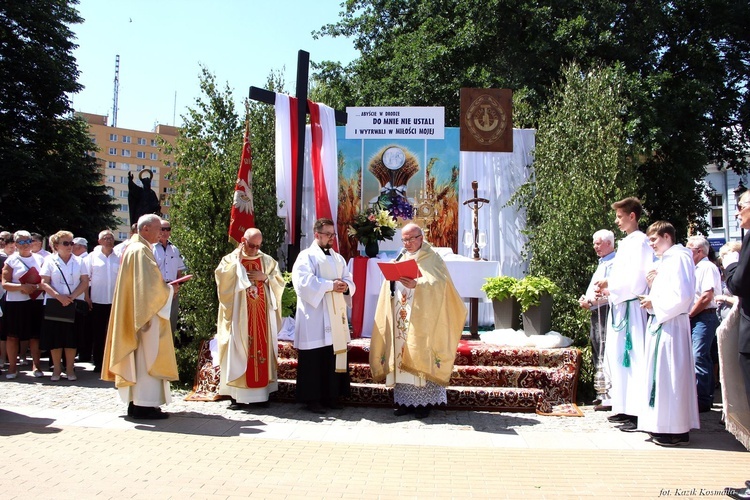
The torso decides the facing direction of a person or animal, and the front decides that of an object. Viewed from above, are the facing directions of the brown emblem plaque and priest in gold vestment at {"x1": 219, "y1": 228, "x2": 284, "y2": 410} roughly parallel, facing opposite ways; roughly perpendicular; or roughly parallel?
roughly parallel

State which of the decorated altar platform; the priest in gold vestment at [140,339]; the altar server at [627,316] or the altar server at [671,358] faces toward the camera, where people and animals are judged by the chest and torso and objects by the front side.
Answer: the decorated altar platform

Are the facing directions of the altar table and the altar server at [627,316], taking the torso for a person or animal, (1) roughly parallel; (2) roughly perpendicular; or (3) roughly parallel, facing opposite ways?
roughly perpendicular

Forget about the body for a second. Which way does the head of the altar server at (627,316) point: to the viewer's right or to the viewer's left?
to the viewer's left

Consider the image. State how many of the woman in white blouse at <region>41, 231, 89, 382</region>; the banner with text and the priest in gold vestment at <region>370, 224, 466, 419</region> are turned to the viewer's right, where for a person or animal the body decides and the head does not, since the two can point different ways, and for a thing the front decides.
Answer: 0

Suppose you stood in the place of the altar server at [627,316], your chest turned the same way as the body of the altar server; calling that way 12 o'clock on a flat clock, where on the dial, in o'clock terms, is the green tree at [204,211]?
The green tree is roughly at 12 o'clock from the altar server.

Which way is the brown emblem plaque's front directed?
toward the camera

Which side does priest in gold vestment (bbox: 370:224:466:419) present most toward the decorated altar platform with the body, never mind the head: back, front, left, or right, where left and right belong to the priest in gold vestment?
back

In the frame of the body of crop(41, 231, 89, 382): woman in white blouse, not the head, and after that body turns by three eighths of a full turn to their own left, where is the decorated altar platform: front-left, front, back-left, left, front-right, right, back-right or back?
right

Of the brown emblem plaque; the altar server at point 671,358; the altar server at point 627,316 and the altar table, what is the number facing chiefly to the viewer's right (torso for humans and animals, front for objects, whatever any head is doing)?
0

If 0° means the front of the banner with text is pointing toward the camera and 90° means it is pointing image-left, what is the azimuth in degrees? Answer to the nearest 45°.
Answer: approximately 0°

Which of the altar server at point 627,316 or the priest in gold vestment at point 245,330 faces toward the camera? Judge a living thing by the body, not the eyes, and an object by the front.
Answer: the priest in gold vestment

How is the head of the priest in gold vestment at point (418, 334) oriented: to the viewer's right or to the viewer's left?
to the viewer's left

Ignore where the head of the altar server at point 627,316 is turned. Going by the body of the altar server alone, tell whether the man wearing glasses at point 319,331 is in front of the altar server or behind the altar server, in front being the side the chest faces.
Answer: in front

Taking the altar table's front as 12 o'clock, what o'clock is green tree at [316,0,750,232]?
The green tree is roughly at 7 o'clock from the altar table.

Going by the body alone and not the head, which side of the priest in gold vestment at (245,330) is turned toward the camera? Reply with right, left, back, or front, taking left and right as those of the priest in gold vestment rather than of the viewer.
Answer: front

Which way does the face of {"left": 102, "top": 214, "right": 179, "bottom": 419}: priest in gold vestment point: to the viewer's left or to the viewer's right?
to the viewer's right
